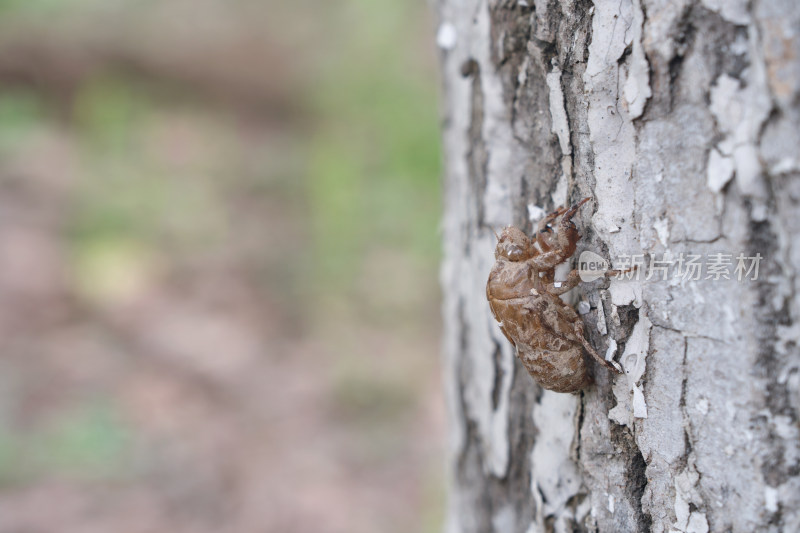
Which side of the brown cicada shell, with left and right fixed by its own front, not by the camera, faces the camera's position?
right
